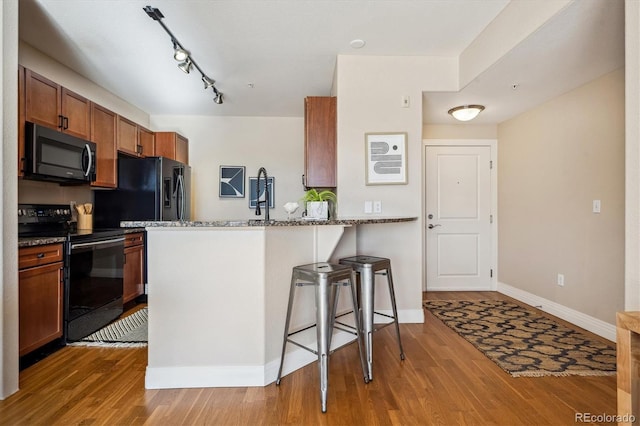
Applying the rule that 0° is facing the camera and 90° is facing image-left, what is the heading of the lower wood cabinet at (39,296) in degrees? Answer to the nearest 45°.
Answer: approximately 315°

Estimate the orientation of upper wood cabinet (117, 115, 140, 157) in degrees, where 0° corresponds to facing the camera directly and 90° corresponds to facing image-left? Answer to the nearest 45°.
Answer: approximately 315°

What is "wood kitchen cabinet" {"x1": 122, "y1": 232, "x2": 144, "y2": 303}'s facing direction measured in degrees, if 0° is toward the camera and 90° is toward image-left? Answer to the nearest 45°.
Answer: approximately 315°
